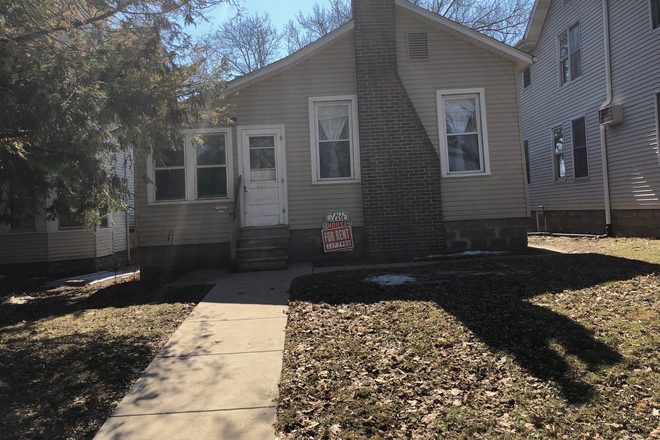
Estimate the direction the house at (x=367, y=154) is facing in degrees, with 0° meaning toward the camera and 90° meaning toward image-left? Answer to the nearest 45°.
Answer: approximately 0°

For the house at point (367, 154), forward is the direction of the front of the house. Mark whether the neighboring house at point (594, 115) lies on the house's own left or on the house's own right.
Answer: on the house's own left

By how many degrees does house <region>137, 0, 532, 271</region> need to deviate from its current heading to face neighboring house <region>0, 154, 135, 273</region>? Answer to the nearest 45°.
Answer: approximately 90° to its right

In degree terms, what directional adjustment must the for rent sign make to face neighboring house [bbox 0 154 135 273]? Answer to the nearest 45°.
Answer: approximately 90° to its right

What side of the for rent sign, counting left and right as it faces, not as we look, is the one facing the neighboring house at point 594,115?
left
